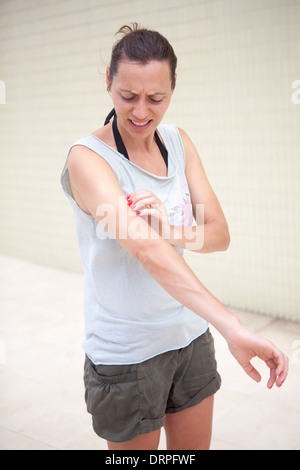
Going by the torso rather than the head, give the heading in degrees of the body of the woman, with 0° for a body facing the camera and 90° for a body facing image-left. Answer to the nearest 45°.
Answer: approximately 315°
